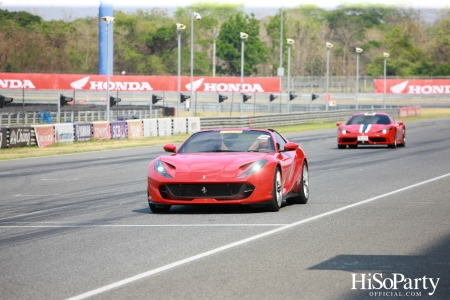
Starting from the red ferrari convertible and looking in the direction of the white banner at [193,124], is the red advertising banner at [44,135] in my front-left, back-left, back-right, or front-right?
front-left

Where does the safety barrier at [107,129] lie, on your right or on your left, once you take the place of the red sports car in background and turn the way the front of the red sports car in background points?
on your right

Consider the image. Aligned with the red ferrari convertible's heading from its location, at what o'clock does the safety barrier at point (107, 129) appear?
The safety barrier is roughly at 4 o'clock from the red ferrari convertible.

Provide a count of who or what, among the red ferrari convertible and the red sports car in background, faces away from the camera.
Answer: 0

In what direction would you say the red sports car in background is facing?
toward the camera

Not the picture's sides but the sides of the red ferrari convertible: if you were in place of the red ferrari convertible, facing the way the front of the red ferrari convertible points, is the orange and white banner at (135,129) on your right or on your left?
on your right

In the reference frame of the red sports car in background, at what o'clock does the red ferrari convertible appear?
The red ferrari convertible is roughly at 12 o'clock from the red sports car in background.

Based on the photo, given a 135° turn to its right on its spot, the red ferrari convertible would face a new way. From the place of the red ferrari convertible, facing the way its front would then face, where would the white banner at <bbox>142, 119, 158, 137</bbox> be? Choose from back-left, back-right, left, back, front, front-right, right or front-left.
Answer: front

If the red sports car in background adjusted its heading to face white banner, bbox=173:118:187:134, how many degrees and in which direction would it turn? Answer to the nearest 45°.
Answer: approximately 135° to its right

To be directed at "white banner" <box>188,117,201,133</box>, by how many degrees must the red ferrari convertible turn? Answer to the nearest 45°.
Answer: approximately 135° to its right

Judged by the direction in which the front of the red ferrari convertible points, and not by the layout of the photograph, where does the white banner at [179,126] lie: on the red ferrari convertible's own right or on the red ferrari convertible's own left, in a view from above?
on the red ferrari convertible's own right

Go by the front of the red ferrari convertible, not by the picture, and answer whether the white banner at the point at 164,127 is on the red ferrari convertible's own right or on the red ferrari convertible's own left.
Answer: on the red ferrari convertible's own right

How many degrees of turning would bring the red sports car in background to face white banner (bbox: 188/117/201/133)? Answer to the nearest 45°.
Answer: approximately 135° to its right

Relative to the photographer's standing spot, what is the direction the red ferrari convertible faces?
facing the viewer and to the left of the viewer

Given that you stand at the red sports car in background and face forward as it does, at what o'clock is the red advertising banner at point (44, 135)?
The red advertising banner is roughly at 3 o'clock from the red sports car in background.

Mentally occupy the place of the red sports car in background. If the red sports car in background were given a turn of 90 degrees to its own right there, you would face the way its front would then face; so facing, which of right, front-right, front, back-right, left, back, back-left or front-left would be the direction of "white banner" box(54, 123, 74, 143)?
front
